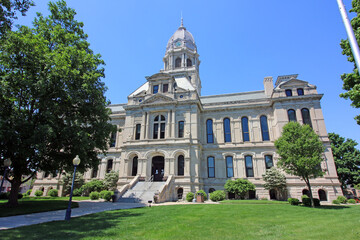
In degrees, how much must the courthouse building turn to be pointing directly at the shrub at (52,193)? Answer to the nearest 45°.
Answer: approximately 45° to its right

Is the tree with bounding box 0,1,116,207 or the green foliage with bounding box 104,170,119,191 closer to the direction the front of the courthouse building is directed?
the tree

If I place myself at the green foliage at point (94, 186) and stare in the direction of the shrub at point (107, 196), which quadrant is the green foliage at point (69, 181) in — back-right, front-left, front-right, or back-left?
back-right

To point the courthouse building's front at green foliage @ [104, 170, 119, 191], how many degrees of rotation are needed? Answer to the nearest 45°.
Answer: approximately 45° to its right

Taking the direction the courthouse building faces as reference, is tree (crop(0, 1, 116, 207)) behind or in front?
in front

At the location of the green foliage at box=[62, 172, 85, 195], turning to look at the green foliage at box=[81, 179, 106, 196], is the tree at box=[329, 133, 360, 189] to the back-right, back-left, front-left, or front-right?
front-left

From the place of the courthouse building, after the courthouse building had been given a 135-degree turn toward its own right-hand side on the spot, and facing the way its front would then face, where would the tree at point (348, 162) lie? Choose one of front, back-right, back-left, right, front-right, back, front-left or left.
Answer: right

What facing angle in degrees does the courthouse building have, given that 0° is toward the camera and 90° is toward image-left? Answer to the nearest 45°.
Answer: approximately 45°

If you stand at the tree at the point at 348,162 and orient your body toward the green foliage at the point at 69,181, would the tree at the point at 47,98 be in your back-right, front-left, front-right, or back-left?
front-left
